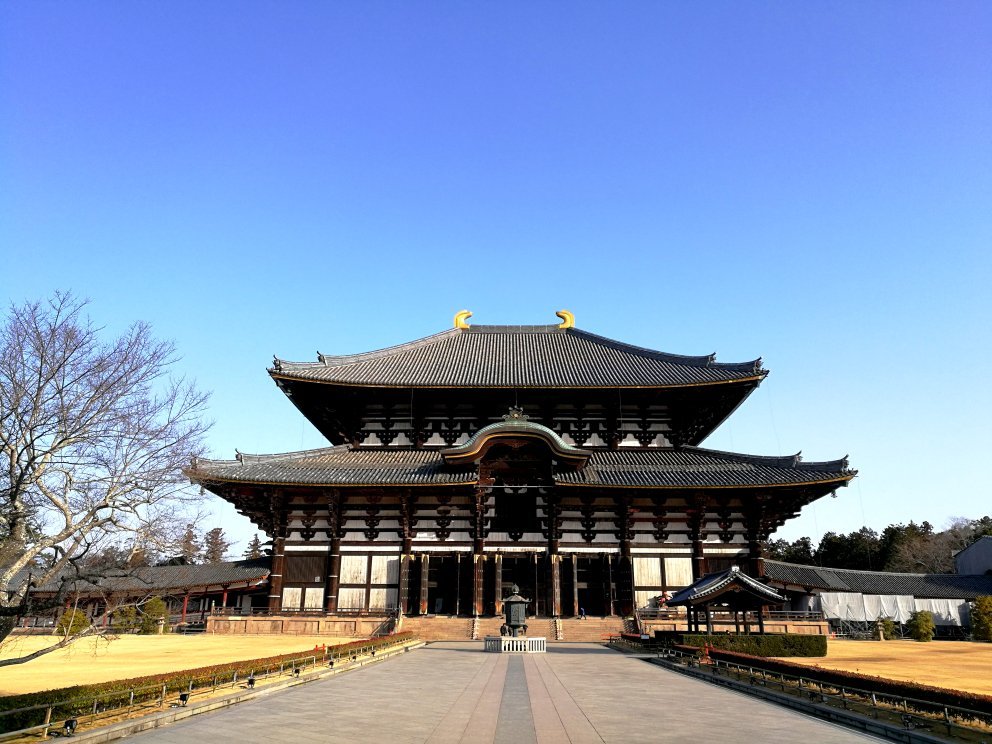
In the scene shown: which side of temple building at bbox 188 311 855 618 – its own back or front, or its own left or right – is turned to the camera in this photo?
front

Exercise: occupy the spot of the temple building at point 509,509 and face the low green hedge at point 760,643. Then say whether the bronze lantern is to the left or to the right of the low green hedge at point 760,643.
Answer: right

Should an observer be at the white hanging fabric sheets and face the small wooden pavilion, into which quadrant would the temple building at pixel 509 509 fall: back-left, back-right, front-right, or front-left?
front-right

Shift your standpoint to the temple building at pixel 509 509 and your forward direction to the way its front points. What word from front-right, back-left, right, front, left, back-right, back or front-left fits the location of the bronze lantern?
front

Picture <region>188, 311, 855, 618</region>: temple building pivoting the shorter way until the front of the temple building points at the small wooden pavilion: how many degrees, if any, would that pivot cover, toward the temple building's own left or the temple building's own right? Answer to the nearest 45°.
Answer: approximately 45° to the temple building's own left

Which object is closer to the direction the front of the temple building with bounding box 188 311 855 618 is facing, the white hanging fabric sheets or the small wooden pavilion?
the small wooden pavilion

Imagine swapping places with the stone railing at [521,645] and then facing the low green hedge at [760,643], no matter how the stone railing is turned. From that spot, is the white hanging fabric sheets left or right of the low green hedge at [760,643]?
left

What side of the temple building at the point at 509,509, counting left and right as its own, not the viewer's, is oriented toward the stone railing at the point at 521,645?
front

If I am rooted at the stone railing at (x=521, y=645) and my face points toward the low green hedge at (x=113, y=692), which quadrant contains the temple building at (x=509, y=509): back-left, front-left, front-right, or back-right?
back-right

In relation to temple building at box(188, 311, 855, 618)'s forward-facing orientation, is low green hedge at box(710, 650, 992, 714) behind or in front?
in front

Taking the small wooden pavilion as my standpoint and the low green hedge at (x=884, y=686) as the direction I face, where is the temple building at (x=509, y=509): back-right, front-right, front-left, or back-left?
back-right

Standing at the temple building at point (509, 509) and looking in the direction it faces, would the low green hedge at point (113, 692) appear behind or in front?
in front

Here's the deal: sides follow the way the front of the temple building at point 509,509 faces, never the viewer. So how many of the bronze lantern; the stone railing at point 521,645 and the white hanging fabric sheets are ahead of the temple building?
2
